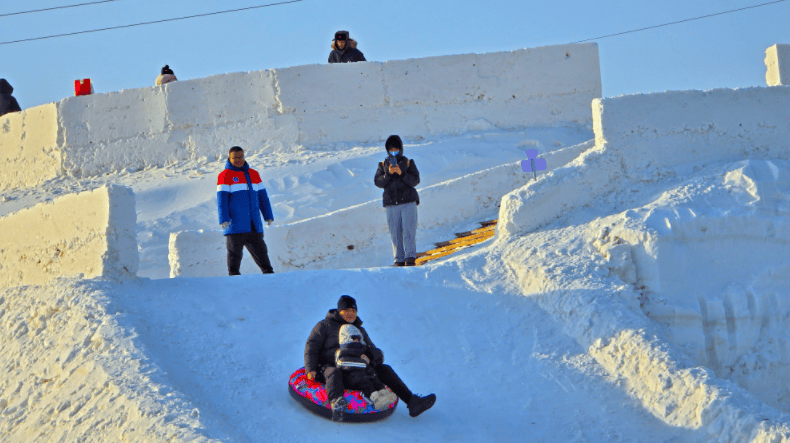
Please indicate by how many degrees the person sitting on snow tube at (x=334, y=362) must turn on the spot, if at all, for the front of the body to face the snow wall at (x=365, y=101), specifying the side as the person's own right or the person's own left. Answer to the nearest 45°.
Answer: approximately 135° to the person's own left

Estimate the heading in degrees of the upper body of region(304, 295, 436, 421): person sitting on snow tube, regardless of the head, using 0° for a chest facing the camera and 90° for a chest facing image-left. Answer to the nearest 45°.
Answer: approximately 315°

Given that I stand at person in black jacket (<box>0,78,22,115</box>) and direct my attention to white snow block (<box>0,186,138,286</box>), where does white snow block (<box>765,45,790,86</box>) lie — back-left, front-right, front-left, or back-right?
front-left

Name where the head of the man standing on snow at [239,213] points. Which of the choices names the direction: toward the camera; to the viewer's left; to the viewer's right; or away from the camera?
toward the camera

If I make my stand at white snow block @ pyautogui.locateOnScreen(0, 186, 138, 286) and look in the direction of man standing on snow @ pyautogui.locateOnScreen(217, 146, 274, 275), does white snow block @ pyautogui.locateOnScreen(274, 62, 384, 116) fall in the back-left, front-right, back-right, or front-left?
front-left

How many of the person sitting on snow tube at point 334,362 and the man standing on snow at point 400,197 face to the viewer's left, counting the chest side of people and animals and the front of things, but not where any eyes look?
0

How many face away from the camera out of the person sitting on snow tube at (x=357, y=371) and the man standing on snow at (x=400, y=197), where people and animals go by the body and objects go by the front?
0

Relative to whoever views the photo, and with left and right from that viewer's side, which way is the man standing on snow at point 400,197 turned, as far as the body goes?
facing the viewer

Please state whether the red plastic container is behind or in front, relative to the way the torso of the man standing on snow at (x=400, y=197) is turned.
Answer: behind

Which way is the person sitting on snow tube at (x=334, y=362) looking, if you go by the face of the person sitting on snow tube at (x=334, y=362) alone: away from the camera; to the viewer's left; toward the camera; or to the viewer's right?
toward the camera

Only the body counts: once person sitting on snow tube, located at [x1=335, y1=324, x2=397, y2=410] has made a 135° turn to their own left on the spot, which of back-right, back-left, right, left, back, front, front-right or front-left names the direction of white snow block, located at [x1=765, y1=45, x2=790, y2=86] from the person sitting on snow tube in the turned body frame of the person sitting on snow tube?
front-right

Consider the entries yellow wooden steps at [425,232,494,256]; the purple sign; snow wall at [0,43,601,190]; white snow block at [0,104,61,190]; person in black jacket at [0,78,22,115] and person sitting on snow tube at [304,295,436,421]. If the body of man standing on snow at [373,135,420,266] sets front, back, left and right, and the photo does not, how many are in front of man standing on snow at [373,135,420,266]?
1

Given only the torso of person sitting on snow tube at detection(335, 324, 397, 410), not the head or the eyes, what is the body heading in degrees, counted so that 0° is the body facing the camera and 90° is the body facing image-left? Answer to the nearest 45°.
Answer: approximately 315°

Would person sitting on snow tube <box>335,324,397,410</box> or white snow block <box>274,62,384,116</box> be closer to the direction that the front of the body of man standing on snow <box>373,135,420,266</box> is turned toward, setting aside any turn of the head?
the person sitting on snow tube

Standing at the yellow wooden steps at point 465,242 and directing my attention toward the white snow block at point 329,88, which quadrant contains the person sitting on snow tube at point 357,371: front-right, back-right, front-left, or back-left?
back-left

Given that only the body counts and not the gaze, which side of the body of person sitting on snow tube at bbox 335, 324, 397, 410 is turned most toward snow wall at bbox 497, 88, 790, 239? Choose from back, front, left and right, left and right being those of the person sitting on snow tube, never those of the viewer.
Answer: left

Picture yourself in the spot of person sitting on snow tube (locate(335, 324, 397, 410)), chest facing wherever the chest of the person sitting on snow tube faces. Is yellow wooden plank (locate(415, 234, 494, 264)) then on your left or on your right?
on your left

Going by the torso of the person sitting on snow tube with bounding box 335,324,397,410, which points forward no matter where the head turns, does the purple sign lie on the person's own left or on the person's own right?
on the person's own left
